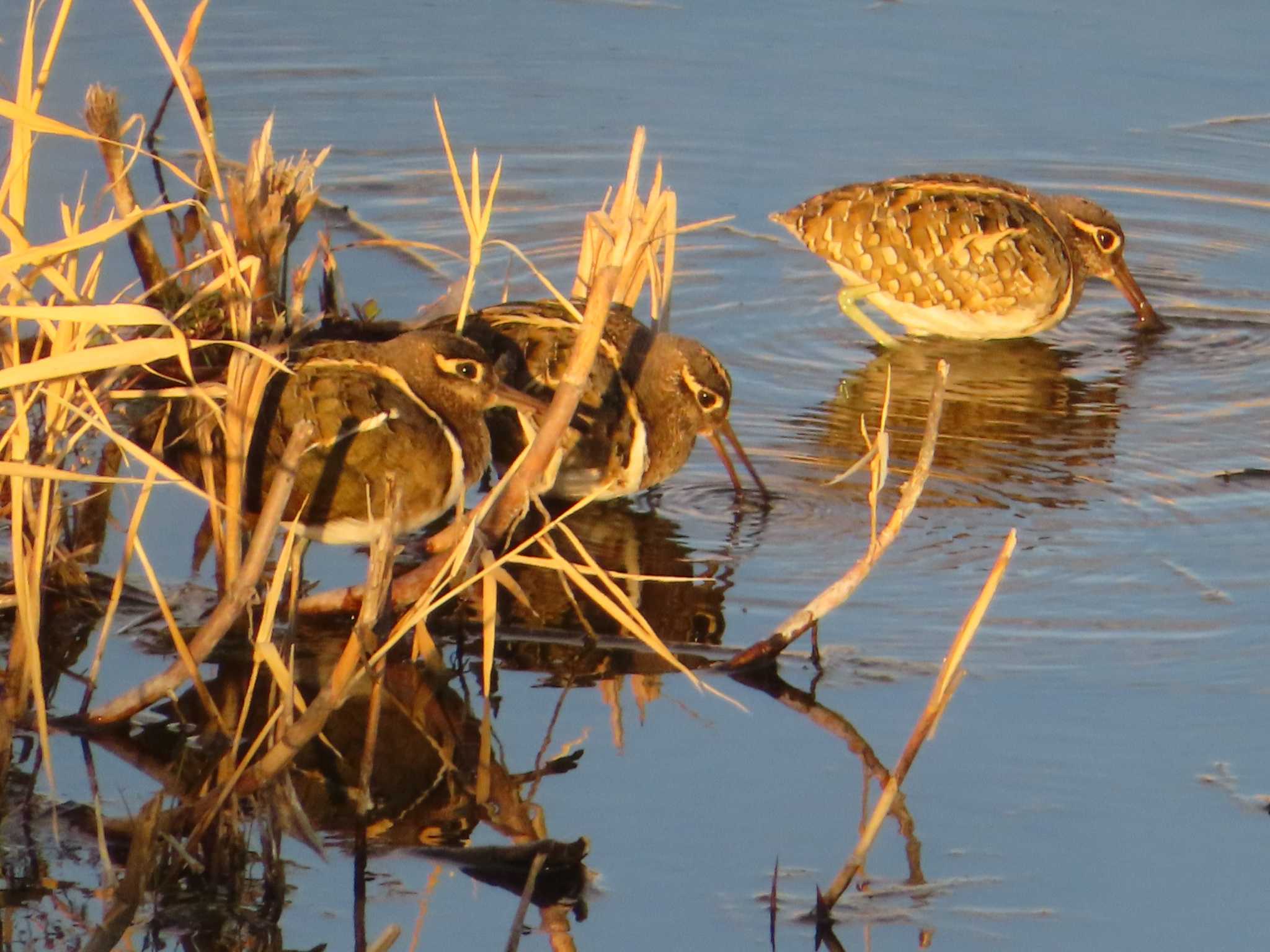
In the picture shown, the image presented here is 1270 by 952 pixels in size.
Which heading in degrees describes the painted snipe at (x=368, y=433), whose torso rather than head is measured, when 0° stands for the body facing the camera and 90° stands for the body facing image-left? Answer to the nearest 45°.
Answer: approximately 270°

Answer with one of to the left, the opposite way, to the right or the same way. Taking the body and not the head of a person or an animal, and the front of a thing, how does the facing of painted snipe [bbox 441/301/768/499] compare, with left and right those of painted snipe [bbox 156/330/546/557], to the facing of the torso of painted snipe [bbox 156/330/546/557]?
the same way

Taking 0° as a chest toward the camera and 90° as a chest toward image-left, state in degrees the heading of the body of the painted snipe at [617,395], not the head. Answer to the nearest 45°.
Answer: approximately 270°

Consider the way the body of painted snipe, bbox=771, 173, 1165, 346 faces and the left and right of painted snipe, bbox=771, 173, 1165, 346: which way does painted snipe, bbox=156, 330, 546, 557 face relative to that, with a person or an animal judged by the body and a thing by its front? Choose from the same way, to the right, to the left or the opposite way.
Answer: the same way

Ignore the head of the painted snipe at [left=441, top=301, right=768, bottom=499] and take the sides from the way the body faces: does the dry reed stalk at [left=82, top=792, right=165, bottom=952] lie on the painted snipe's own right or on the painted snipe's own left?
on the painted snipe's own right

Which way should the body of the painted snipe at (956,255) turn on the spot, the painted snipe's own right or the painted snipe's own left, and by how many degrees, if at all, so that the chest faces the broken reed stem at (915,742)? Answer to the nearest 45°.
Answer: approximately 90° to the painted snipe's own right

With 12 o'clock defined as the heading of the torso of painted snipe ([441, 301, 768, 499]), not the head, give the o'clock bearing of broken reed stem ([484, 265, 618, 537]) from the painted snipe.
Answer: The broken reed stem is roughly at 3 o'clock from the painted snipe.

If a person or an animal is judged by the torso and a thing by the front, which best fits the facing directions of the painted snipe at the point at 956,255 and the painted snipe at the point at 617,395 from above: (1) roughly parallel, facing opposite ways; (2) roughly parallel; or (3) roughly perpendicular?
roughly parallel

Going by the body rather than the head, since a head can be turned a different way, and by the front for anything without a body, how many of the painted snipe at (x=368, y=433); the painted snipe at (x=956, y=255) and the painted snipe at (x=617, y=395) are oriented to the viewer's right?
3

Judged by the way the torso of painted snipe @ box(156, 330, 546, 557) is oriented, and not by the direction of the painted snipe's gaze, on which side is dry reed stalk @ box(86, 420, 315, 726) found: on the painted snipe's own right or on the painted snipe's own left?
on the painted snipe's own right

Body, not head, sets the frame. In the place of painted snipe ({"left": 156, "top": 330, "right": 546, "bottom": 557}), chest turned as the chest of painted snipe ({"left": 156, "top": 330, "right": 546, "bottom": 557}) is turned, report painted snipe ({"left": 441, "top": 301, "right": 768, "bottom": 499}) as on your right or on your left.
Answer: on your left

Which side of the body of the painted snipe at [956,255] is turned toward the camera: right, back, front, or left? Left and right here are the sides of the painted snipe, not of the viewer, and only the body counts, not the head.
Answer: right

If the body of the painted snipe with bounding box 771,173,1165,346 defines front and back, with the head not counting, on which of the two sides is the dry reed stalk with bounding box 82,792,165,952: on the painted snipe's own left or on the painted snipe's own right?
on the painted snipe's own right

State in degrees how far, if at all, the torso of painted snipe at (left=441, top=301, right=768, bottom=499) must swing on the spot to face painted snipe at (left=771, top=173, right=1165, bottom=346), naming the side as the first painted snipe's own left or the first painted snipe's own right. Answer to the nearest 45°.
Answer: approximately 45° to the first painted snipe's own left

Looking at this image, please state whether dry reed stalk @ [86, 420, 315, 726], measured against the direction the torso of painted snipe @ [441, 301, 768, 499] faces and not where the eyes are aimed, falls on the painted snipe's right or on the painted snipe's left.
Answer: on the painted snipe's right

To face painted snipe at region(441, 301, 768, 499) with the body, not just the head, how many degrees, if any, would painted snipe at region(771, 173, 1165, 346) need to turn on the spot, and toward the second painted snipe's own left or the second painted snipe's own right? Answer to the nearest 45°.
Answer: approximately 90° to the second painted snipe's own right
